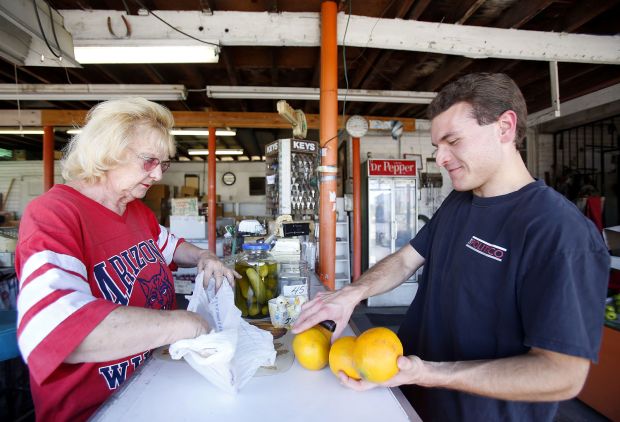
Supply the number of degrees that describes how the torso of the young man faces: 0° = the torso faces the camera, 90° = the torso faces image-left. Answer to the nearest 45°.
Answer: approximately 45°

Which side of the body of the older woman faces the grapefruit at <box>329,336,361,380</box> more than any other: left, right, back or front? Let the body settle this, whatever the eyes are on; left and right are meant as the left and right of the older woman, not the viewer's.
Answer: front

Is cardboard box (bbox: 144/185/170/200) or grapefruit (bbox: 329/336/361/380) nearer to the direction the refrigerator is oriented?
the grapefruit

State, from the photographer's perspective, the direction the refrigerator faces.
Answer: facing the viewer

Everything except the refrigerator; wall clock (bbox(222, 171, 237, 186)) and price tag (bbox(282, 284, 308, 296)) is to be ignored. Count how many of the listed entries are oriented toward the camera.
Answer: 3

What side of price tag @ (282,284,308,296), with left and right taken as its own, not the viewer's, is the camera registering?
front

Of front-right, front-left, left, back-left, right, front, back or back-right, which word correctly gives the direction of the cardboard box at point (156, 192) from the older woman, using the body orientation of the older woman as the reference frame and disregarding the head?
back-left

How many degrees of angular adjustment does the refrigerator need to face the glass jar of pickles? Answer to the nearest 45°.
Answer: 0° — it already faces it

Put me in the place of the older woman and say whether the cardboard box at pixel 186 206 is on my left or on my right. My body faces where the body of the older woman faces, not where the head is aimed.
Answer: on my left

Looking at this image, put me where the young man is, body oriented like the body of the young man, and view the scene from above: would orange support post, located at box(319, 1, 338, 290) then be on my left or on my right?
on my right

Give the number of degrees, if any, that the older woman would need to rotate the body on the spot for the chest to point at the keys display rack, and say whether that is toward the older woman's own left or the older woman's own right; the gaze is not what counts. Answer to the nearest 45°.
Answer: approximately 90° to the older woman's own left

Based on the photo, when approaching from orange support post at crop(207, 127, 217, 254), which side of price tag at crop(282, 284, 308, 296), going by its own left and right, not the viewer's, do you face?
back

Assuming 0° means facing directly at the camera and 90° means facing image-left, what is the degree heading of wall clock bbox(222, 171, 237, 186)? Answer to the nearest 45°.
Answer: approximately 0°

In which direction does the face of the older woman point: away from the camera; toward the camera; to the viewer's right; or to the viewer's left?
to the viewer's right

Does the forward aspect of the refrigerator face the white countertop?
yes
